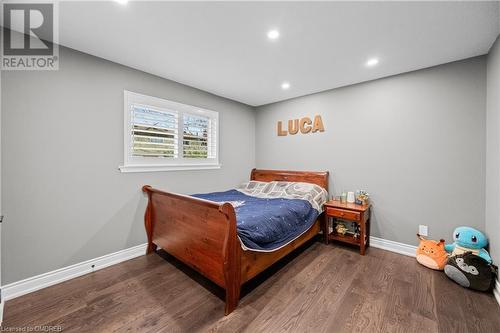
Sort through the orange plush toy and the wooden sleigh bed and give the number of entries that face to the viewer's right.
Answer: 0

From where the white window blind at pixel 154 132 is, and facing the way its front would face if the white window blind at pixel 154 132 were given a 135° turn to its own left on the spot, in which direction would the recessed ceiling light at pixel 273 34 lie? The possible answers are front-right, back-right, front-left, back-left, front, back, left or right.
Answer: back-right

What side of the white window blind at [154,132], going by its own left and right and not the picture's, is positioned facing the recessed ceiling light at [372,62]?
front

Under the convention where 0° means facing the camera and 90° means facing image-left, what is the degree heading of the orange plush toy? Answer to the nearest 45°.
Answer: approximately 45°

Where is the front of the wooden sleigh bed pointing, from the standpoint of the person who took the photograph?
facing the viewer and to the left of the viewer

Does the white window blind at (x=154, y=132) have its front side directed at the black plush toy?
yes

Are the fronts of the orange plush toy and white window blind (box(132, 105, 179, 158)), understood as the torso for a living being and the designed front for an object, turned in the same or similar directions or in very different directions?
very different directions

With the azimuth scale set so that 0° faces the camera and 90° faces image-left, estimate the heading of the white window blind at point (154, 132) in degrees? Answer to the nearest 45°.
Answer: approximately 315°

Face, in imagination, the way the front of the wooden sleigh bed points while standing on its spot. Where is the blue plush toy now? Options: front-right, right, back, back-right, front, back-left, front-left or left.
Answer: back-left

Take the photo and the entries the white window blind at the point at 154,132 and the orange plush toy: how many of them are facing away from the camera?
0

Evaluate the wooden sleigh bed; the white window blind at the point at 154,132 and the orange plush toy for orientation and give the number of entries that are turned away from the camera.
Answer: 0

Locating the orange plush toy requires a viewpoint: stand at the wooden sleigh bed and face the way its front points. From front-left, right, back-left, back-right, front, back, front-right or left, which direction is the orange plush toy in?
back-left
